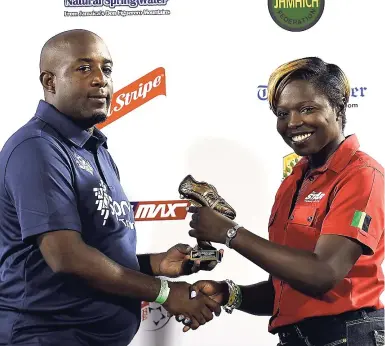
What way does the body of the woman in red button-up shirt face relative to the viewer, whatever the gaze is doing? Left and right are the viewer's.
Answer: facing the viewer and to the left of the viewer

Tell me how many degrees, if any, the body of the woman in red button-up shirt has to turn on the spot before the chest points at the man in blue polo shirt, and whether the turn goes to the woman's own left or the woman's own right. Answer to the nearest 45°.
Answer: approximately 45° to the woman's own right

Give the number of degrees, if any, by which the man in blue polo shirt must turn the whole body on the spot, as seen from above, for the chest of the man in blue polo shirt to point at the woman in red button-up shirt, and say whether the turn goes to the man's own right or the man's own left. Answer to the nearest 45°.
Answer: approximately 45° to the man's own left

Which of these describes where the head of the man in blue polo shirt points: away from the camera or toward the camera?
toward the camera

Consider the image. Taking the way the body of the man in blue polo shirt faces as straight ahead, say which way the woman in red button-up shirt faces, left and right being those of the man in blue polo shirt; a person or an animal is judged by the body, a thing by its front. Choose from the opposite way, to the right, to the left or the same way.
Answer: to the right

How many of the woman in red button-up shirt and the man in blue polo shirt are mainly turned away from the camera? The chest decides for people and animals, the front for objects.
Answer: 0

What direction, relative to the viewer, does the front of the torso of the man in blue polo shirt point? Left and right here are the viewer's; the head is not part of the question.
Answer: facing the viewer and to the right of the viewer
